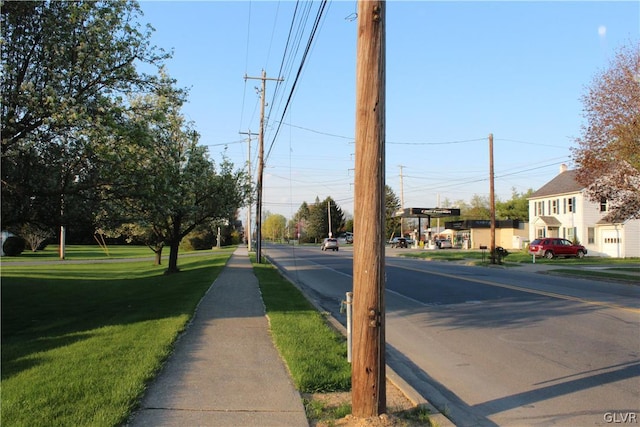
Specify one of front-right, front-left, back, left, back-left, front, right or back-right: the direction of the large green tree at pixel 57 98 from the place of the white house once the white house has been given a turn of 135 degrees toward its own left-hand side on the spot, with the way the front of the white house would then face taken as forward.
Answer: right

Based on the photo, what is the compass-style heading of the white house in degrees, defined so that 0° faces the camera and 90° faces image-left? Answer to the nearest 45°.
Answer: approximately 45°

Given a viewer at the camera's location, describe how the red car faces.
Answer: facing away from the viewer and to the right of the viewer

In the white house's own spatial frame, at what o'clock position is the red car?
The red car is roughly at 11 o'clock from the white house.

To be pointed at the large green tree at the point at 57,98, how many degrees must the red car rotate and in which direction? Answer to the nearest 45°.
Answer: approximately 135° to its right

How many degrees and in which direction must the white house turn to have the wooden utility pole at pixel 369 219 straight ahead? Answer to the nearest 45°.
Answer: approximately 45° to its left

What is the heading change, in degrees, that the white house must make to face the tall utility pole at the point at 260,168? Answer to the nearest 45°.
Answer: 0° — it already faces it

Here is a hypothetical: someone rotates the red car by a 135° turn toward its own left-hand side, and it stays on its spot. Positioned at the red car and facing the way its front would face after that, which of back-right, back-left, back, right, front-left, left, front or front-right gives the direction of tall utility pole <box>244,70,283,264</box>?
front-left
